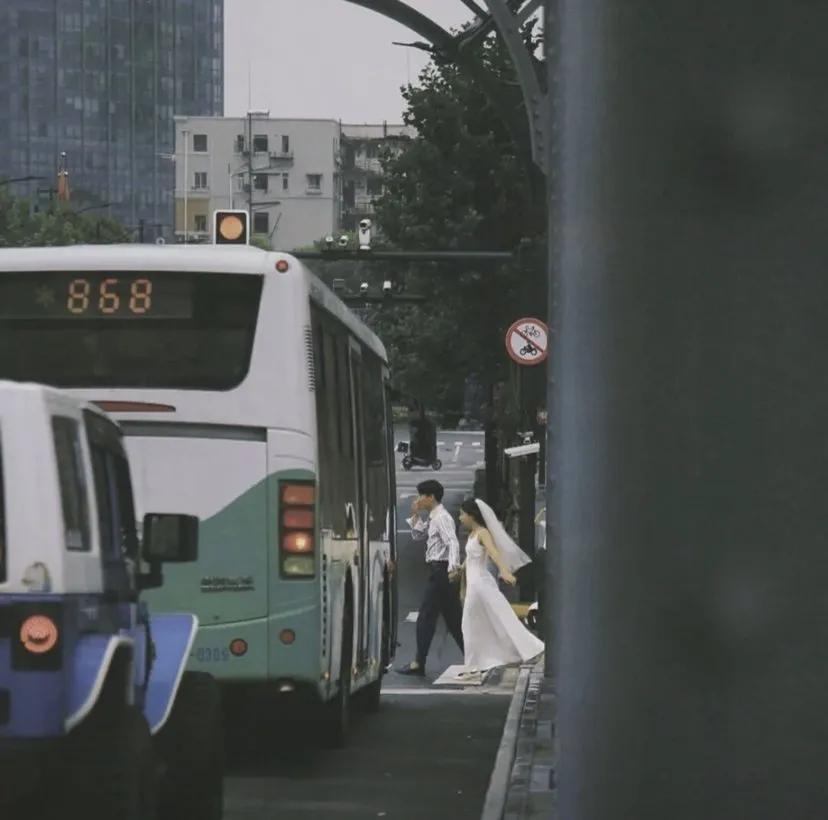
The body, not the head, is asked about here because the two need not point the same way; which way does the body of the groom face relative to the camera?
to the viewer's left

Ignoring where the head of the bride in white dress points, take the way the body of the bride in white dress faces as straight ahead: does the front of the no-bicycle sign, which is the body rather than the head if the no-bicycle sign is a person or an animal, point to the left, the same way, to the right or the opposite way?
to the left

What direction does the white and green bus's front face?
away from the camera

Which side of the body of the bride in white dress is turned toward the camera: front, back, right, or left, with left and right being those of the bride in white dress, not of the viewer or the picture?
left

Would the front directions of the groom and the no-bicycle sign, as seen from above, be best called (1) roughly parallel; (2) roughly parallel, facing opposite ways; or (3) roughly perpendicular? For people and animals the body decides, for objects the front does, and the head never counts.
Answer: roughly perpendicular

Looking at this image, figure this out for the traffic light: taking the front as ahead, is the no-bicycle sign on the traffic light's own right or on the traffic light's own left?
on the traffic light's own left

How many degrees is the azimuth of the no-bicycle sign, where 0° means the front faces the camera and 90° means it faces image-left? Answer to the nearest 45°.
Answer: approximately 0°
